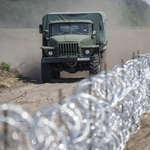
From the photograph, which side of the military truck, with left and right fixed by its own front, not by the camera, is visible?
front
